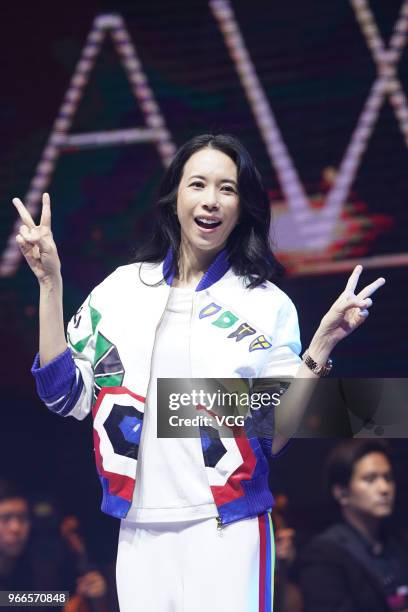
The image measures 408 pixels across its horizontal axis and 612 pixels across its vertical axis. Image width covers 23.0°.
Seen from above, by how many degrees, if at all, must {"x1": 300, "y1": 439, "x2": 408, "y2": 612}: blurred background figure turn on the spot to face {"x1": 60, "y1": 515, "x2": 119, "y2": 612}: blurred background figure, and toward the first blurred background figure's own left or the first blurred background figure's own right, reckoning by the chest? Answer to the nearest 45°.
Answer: approximately 135° to the first blurred background figure's own right

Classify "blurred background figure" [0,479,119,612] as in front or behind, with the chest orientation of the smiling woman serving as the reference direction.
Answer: behind

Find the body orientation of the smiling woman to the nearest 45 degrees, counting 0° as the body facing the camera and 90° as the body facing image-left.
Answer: approximately 0°

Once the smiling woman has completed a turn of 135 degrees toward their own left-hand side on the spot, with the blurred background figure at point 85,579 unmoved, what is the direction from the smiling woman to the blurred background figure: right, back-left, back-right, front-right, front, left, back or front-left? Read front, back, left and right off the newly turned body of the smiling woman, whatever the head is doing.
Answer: front-left

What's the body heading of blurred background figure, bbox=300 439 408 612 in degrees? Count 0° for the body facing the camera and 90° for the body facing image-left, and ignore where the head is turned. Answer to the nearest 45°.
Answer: approximately 315°

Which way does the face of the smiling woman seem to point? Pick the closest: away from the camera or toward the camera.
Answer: toward the camera

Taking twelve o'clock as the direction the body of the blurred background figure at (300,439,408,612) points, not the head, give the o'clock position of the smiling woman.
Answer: The smiling woman is roughly at 2 o'clock from the blurred background figure.

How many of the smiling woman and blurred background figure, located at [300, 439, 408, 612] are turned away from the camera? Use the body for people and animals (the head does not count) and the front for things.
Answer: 0

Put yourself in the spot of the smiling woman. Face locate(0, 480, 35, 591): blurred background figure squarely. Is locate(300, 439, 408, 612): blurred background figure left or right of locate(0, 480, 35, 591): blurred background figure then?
right
